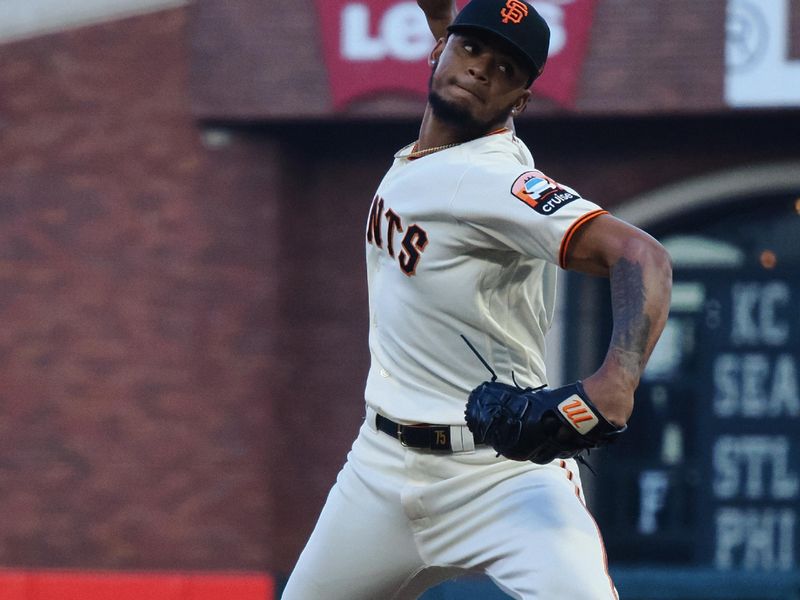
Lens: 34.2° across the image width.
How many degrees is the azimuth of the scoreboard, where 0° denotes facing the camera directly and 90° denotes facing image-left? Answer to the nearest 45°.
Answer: approximately 0°
